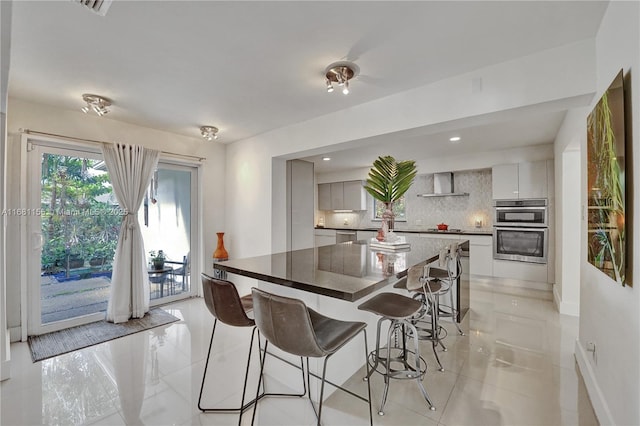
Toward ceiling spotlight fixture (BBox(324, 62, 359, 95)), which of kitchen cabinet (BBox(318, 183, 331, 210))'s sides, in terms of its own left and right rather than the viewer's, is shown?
front

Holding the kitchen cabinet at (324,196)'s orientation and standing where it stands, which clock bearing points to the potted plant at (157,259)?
The potted plant is roughly at 1 o'clock from the kitchen cabinet.

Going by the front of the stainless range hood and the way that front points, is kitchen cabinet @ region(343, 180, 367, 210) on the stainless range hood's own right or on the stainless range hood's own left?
on the stainless range hood's own right

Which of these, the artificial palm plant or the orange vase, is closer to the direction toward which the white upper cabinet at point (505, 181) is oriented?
the artificial palm plant

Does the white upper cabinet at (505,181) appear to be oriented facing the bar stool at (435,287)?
yes

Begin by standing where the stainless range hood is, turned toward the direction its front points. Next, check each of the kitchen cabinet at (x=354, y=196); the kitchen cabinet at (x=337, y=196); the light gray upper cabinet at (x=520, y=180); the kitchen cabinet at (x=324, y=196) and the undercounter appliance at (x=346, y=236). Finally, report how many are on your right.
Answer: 4

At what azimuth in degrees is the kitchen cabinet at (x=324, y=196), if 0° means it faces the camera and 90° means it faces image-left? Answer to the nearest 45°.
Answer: approximately 0°

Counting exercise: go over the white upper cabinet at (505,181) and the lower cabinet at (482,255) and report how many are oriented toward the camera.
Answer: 2

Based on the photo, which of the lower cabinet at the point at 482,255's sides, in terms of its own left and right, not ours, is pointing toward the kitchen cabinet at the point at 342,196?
right

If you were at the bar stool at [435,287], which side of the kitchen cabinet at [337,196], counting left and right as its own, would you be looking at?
front
